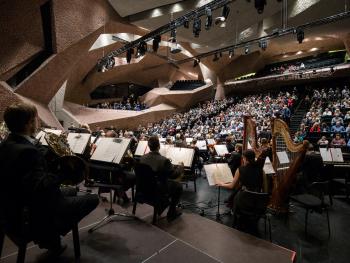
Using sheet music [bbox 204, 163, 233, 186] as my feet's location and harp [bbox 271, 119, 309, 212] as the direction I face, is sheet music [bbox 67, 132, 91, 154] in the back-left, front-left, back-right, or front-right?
back-left

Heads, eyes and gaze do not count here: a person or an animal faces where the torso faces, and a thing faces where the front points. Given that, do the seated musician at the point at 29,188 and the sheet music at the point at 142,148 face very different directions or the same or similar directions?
very different directions

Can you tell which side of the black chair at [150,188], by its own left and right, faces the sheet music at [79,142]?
left

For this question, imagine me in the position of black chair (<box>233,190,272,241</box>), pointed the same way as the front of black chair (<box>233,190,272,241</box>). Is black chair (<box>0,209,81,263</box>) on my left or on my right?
on my left

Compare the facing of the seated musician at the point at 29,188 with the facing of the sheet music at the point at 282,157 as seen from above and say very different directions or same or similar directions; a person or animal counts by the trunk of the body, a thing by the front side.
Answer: very different directions

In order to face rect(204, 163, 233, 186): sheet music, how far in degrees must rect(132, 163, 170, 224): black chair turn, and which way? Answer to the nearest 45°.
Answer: approximately 45° to its right

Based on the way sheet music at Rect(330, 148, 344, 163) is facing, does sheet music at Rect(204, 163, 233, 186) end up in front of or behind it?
in front

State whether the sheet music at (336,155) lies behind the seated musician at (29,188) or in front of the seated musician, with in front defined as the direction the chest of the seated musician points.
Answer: in front

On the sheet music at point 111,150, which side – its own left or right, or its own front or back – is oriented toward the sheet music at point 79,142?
right

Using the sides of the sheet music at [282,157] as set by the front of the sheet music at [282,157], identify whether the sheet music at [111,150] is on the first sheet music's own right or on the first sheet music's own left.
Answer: on the first sheet music's own right

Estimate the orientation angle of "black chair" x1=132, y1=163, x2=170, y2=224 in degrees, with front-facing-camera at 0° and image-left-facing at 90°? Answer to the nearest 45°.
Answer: approximately 225°

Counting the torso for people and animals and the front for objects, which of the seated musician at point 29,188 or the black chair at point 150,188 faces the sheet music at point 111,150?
the seated musician

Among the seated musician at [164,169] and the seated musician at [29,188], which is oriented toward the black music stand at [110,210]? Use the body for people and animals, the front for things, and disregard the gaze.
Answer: the seated musician at [29,188]

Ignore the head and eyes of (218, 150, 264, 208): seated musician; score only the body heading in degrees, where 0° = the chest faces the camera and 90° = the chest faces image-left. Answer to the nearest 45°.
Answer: approximately 135°

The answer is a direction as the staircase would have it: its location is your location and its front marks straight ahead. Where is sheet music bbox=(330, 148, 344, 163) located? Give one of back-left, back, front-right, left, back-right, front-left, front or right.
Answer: front-left

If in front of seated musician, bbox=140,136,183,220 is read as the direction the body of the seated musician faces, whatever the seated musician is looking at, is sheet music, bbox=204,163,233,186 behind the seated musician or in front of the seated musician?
in front
